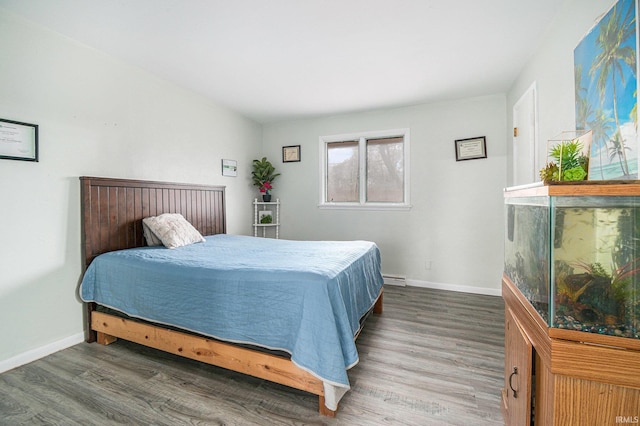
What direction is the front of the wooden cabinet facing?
to the viewer's left

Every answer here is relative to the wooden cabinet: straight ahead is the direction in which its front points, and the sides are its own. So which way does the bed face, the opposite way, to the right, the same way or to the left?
the opposite way

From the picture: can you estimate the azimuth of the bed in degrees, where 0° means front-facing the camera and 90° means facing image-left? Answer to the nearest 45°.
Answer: approximately 315°

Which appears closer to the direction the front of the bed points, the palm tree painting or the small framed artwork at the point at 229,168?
the palm tree painting

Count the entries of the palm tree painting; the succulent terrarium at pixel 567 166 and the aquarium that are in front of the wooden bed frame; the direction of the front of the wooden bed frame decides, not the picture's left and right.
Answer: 3

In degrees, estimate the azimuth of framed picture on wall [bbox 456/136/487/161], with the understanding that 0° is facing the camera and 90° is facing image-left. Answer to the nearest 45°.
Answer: approximately 0°

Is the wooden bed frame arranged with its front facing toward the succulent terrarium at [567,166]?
yes

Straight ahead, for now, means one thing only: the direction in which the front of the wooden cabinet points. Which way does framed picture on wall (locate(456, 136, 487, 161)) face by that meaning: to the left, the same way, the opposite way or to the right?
to the left

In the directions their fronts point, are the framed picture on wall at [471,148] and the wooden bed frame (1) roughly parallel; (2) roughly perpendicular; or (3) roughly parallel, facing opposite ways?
roughly perpendicular

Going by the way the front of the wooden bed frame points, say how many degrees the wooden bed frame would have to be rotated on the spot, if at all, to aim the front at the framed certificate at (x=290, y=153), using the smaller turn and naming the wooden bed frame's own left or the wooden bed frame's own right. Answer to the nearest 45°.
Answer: approximately 90° to the wooden bed frame's own left

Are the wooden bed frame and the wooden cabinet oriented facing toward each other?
yes

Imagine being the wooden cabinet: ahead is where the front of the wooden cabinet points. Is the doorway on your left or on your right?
on your right

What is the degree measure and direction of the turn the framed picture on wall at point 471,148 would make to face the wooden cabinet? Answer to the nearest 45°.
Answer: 0° — it already faces it

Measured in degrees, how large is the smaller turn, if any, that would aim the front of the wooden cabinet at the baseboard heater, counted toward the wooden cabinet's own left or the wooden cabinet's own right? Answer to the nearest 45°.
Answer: approximately 45° to the wooden cabinet's own right
